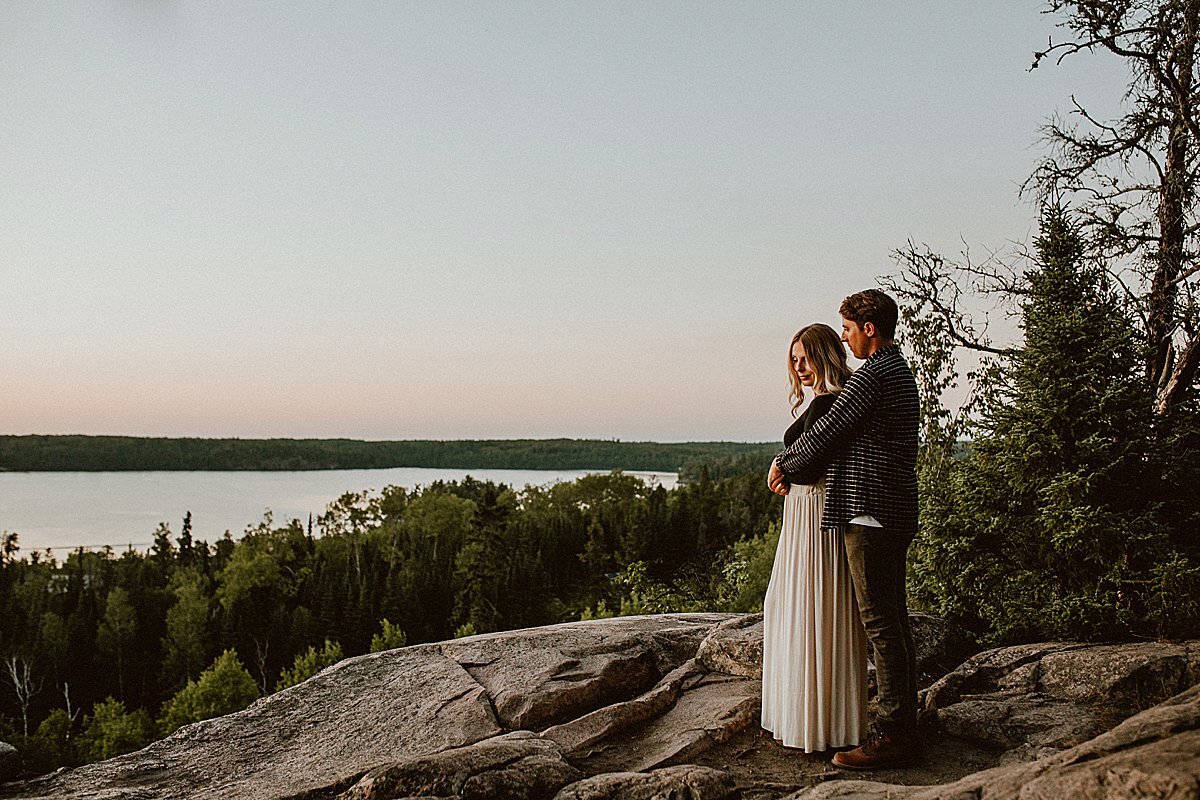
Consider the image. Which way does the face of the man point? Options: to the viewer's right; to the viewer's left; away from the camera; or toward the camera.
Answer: to the viewer's left

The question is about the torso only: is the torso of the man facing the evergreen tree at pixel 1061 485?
no

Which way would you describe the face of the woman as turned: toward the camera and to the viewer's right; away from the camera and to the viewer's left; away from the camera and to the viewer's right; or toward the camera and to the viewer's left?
toward the camera and to the viewer's left

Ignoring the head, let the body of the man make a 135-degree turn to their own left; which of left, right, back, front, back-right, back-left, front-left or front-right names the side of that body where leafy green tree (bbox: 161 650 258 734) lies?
back

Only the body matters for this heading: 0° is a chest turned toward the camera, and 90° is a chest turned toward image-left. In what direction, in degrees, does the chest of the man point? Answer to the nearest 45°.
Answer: approximately 90°

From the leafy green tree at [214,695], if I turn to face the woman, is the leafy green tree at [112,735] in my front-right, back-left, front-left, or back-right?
back-right
